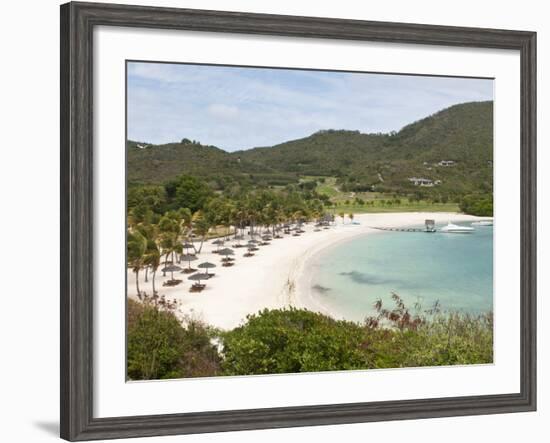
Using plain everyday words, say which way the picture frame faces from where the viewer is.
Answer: facing the viewer and to the right of the viewer
